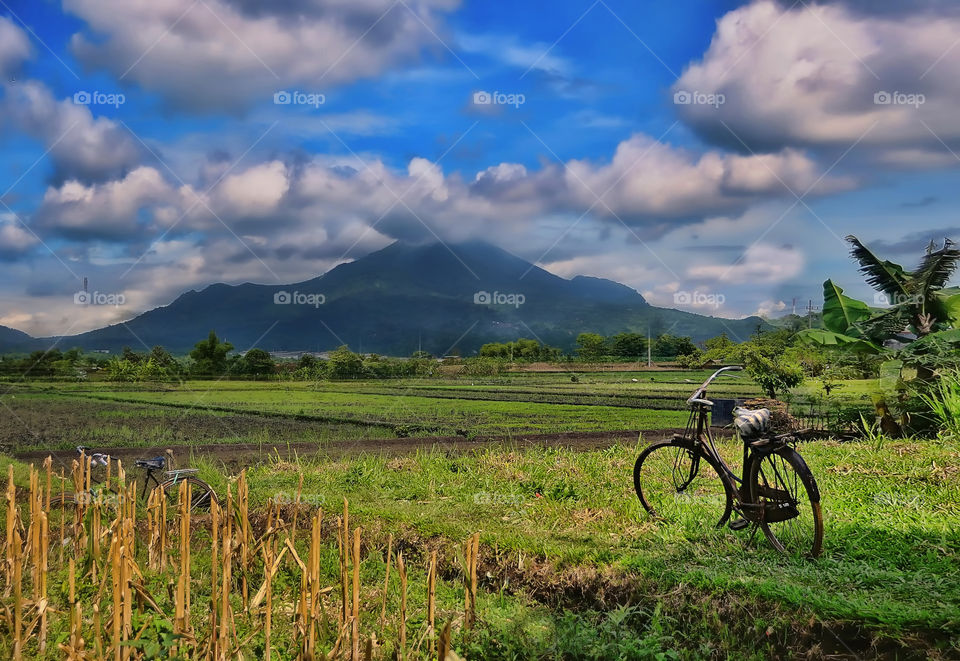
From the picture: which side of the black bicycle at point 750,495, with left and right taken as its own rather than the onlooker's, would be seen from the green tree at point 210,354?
front

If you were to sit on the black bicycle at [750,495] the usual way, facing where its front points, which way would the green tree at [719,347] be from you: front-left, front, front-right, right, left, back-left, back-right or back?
front-right

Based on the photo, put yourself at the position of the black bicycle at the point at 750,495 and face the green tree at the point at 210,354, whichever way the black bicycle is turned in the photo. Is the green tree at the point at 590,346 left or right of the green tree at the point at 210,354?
right

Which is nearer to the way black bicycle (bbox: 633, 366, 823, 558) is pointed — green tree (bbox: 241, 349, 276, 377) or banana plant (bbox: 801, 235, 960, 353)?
the green tree

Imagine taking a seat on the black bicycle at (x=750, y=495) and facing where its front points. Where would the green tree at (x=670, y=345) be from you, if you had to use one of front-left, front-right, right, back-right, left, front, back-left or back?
front-right

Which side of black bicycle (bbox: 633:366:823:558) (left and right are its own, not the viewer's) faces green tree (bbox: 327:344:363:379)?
front

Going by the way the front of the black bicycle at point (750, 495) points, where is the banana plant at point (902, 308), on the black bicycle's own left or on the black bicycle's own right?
on the black bicycle's own right

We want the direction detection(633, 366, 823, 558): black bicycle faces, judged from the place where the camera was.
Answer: facing away from the viewer and to the left of the viewer

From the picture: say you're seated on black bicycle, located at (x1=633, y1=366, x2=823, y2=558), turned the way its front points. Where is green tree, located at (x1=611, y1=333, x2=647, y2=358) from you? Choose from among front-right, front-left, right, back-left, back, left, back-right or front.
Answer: front-right

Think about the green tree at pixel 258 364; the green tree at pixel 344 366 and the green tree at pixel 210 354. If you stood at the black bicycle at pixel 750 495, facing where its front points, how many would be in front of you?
3

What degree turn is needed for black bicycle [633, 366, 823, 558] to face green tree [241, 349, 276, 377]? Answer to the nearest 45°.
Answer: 0° — it already faces it
